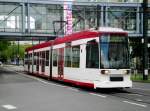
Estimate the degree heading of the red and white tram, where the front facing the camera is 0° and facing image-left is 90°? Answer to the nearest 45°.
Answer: approximately 315°
